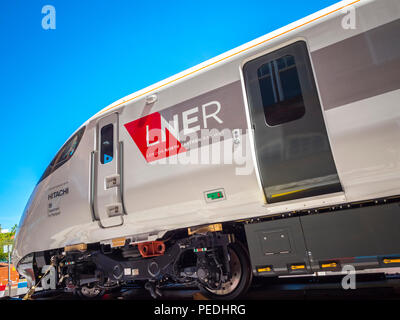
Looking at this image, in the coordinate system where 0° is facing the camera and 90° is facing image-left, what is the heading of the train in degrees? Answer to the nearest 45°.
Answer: approximately 135°
